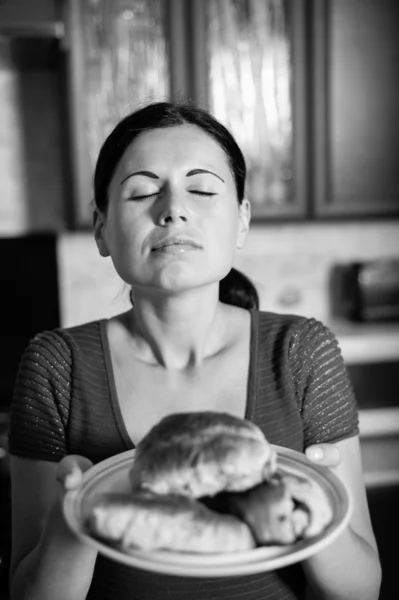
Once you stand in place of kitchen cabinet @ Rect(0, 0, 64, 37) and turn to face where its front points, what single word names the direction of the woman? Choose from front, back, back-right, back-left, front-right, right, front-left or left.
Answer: front

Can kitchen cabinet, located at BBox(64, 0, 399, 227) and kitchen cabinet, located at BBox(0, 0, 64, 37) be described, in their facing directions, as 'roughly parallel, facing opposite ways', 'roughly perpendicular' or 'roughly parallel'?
roughly parallel

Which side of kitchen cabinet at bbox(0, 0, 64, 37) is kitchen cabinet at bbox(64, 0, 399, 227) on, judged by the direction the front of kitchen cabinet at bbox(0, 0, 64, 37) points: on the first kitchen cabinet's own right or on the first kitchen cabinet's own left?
on the first kitchen cabinet's own left

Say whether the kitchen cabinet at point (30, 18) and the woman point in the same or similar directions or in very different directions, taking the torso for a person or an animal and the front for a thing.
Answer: same or similar directions

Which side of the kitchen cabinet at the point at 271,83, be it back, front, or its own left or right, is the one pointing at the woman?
front

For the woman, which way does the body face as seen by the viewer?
toward the camera

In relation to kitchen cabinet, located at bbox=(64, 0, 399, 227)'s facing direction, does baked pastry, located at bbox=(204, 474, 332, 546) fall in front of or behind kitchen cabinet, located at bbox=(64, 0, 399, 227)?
in front

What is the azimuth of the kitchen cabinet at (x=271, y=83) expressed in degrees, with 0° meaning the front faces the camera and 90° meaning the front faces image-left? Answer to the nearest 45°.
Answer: approximately 0°

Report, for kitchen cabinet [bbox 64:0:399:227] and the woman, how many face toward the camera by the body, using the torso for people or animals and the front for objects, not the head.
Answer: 2

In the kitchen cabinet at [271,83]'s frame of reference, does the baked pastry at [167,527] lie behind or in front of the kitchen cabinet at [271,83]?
in front

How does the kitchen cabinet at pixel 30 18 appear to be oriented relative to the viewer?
toward the camera
